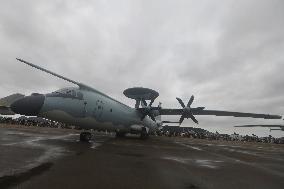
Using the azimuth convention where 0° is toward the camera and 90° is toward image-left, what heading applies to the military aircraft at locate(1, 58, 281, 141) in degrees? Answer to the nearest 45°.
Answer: approximately 45°
